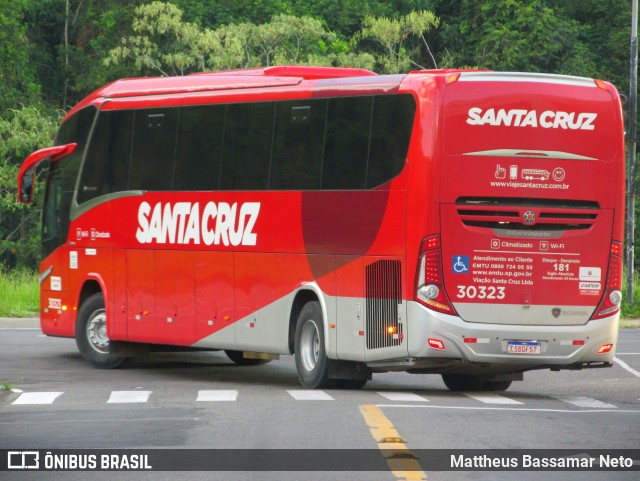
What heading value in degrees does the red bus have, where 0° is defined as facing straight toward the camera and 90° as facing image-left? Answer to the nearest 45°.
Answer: approximately 135°
